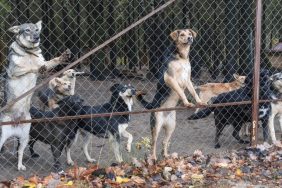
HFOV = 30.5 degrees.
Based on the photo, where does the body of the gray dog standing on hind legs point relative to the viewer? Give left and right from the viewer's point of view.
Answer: facing the viewer and to the right of the viewer

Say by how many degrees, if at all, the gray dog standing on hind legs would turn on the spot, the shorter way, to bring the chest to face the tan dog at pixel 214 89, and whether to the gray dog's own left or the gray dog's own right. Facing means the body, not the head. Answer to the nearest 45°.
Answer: approximately 90° to the gray dog's own left

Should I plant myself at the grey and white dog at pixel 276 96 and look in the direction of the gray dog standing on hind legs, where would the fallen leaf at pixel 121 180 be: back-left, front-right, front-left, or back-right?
front-left

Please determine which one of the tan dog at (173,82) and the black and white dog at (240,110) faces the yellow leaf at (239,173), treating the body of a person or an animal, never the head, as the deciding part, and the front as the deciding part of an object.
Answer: the tan dog

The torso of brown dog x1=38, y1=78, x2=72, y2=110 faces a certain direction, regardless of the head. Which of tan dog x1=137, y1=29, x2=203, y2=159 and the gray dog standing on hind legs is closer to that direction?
the tan dog

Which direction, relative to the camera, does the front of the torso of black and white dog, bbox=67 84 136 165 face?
to the viewer's right

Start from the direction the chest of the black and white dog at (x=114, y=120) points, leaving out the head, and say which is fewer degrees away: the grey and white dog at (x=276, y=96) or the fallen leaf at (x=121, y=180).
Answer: the grey and white dog

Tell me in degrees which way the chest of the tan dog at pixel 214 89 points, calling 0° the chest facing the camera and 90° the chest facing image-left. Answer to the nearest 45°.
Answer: approximately 270°

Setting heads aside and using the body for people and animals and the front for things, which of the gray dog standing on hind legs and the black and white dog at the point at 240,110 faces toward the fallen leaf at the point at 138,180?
the gray dog standing on hind legs

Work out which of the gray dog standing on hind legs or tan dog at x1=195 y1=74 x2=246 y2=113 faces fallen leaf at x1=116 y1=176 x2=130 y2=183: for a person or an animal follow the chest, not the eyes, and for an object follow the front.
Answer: the gray dog standing on hind legs

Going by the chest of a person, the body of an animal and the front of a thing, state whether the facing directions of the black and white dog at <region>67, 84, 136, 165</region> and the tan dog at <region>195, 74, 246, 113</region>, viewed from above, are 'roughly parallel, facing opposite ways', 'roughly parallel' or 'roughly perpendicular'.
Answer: roughly parallel

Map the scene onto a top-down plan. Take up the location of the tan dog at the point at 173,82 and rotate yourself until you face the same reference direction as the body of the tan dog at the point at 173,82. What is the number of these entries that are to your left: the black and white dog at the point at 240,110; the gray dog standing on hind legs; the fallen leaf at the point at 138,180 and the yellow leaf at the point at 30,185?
1

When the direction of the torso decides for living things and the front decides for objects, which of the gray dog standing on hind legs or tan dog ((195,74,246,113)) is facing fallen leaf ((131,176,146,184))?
the gray dog standing on hind legs
